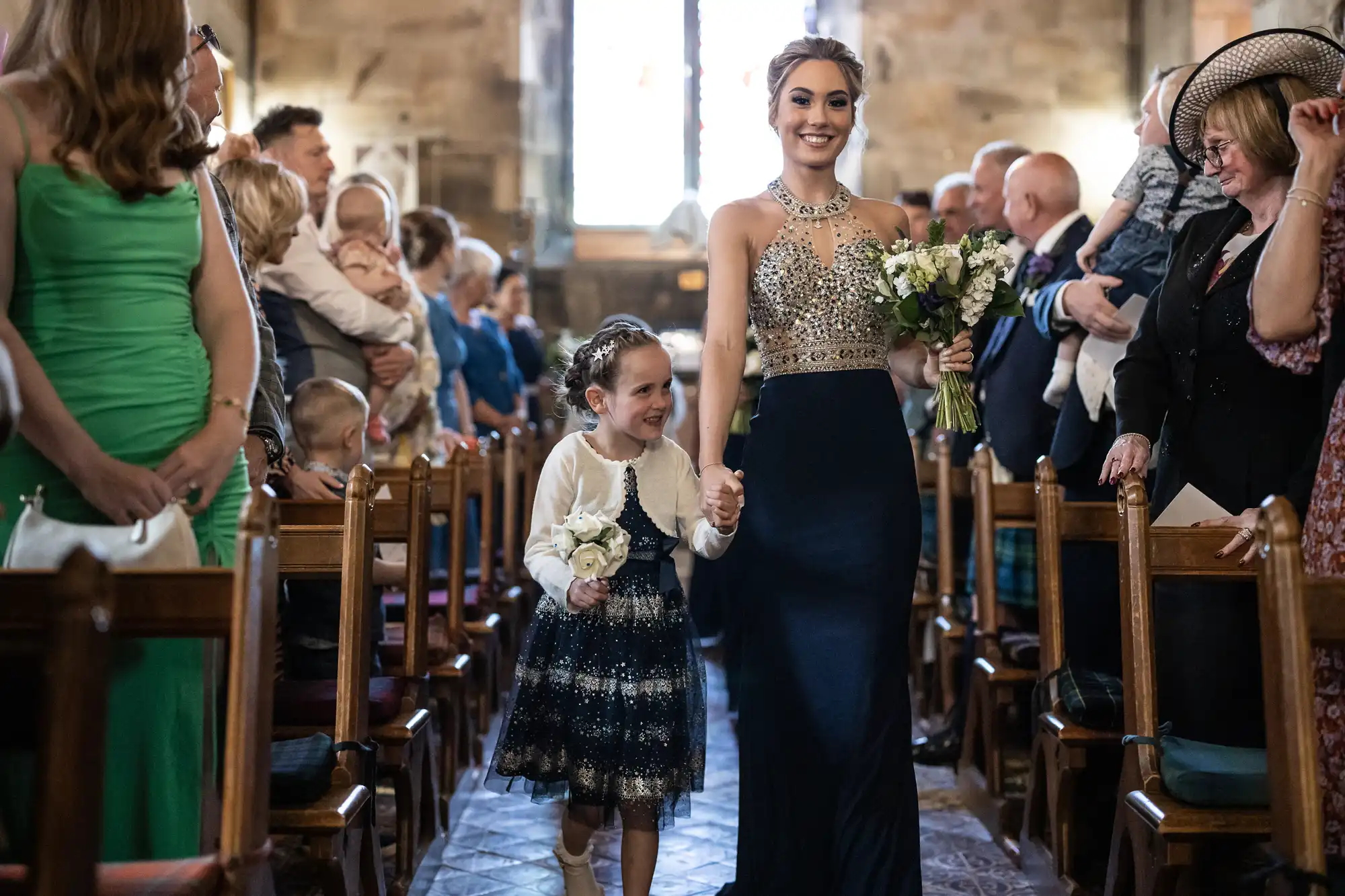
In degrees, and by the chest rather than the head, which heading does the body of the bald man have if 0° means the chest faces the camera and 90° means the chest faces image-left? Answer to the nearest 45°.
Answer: approximately 90°

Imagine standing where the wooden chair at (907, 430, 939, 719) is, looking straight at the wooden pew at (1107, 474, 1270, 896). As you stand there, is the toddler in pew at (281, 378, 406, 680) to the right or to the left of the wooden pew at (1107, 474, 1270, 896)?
right

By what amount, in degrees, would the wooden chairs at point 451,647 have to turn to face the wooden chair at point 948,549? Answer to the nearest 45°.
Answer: approximately 90° to its left

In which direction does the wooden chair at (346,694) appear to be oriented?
toward the camera

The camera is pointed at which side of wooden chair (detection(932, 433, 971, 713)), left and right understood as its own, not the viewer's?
front

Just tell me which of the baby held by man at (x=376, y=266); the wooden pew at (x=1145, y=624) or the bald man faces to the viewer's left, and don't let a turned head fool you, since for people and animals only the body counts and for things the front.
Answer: the bald man

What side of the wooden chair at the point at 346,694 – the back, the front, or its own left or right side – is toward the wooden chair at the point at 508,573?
back

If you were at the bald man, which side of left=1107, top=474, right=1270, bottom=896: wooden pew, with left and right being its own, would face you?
back

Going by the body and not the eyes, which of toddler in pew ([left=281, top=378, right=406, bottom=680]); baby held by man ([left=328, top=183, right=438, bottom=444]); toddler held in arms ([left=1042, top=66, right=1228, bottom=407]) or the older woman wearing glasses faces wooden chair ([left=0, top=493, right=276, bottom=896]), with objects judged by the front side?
the older woman wearing glasses

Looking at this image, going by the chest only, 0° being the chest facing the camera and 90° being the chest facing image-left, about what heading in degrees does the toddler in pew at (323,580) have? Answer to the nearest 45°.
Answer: approximately 225°

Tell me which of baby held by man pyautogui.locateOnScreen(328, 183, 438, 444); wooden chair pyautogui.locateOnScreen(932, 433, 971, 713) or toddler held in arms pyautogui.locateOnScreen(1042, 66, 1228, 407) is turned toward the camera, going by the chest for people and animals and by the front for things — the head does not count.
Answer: the wooden chair

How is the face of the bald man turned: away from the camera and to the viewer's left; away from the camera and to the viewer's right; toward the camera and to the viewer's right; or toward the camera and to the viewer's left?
away from the camera and to the viewer's left

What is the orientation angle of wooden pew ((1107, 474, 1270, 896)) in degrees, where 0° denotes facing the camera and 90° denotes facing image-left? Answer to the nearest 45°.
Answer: approximately 0°

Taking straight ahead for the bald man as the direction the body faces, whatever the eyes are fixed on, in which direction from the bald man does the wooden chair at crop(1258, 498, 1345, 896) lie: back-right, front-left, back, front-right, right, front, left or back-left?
left

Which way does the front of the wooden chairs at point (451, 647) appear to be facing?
toward the camera
